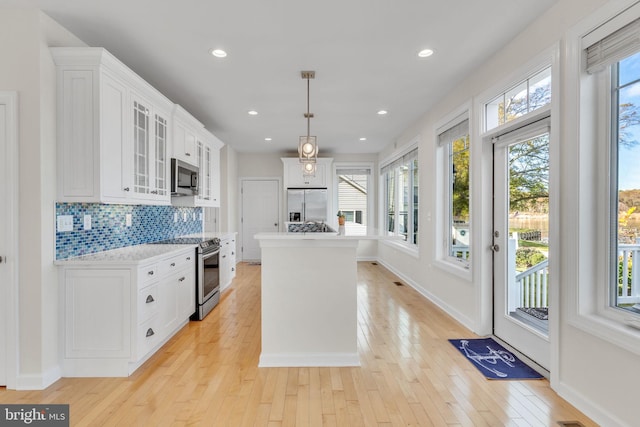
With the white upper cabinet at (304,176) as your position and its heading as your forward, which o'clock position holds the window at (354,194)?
The window is roughly at 8 o'clock from the white upper cabinet.

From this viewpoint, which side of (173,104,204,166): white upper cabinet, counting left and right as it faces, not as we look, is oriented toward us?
right

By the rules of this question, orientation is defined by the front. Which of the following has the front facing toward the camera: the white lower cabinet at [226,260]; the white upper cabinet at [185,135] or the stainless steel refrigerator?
the stainless steel refrigerator

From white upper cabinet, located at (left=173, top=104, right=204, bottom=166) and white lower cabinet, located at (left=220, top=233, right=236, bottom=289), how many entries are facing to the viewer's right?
2

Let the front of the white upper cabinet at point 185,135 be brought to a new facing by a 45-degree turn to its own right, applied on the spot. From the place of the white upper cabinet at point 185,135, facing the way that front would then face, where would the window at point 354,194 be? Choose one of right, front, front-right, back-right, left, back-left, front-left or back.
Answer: left

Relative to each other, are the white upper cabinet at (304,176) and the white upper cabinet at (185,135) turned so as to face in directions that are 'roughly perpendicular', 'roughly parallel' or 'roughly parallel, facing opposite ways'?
roughly perpendicular

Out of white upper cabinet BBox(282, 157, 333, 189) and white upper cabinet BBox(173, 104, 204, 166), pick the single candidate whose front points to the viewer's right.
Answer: white upper cabinet BBox(173, 104, 204, 166)

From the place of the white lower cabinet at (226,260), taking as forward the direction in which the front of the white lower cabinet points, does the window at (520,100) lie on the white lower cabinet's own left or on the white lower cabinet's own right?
on the white lower cabinet's own right

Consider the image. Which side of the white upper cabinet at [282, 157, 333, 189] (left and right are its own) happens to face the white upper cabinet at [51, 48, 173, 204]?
front

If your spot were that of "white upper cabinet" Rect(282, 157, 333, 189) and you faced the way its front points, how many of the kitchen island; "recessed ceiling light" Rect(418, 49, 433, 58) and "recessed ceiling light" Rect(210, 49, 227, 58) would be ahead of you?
3

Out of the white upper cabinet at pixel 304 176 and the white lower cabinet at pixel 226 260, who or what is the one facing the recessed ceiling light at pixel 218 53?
the white upper cabinet

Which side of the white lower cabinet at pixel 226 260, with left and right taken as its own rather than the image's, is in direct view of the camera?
right

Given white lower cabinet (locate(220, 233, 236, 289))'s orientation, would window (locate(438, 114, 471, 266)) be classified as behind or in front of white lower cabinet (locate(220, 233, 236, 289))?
in front

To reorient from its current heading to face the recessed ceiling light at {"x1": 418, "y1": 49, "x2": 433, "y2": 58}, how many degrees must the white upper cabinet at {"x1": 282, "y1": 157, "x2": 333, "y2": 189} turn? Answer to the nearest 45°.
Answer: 0° — it already faces it

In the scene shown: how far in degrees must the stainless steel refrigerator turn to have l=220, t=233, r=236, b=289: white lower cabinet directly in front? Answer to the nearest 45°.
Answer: approximately 45° to its right

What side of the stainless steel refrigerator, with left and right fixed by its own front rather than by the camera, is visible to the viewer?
front
